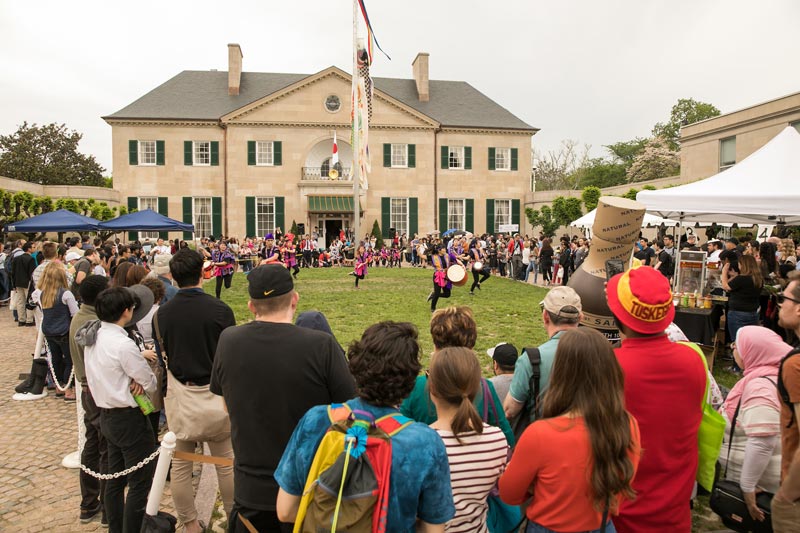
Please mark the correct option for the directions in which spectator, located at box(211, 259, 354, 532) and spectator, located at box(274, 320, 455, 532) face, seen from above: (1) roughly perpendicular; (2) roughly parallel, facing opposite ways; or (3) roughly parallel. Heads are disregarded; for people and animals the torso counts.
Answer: roughly parallel

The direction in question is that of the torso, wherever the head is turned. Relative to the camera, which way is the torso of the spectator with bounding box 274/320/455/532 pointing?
away from the camera

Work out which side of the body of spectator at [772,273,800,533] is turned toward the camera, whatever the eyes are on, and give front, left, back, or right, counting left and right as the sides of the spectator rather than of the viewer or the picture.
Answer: left

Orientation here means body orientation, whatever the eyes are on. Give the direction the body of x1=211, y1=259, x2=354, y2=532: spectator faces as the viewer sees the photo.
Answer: away from the camera

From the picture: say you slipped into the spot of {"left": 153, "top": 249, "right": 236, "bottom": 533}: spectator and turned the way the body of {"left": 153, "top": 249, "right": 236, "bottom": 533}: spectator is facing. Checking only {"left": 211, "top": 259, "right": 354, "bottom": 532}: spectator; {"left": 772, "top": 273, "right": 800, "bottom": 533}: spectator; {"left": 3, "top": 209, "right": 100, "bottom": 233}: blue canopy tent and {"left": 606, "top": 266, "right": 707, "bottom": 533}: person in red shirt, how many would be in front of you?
1

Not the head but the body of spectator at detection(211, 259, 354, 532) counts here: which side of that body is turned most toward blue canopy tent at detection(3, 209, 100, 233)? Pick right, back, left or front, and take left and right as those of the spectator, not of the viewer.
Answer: front

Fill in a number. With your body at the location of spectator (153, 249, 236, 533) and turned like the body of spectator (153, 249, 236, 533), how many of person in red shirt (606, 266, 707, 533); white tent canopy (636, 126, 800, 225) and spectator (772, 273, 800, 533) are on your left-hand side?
0

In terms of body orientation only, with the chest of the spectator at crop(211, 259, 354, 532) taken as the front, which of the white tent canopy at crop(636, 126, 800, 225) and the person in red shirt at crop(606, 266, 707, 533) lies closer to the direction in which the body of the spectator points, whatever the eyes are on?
the white tent canopy

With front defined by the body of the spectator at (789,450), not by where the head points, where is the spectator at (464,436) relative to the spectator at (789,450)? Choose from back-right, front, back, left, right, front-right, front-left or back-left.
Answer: front-left

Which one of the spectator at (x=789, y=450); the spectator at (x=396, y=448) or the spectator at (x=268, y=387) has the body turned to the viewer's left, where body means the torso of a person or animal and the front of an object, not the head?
the spectator at (x=789, y=450)

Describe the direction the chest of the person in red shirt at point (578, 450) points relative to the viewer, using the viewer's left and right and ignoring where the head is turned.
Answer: facing away from the viewer and to the left of the viewer

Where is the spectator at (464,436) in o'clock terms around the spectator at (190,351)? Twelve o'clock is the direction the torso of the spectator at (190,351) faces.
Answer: the spectator at (464,436) is roughly at 5 o'clock from the spectator at (190,351).

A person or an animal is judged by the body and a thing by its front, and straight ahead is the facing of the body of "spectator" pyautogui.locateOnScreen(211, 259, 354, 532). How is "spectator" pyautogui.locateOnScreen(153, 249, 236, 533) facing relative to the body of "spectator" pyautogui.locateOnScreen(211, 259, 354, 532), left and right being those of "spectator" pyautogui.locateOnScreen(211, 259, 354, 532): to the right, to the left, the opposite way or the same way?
the same way

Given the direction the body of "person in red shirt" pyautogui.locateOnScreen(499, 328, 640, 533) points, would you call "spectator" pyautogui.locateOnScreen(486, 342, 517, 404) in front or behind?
in front

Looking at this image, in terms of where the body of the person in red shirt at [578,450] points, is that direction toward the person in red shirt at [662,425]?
no

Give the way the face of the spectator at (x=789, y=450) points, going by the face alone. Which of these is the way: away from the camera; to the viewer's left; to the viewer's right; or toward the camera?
to the viewer's left

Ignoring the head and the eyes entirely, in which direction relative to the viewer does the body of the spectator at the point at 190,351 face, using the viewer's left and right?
facing away from the viewer
